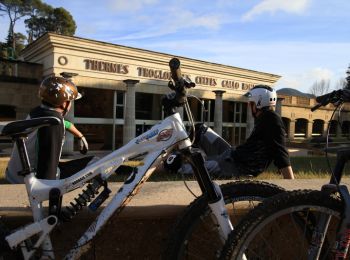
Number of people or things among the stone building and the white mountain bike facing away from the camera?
0

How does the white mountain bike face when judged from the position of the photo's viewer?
facing to the right of the viewer

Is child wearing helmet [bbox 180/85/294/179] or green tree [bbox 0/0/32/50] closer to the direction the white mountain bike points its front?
the child wearing helmet

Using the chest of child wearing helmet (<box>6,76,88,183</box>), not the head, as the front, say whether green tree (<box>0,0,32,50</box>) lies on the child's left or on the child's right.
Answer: on the child's left

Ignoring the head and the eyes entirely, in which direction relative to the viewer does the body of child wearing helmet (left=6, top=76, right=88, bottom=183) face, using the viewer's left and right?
facing away from the viewer and to the right of the viewer

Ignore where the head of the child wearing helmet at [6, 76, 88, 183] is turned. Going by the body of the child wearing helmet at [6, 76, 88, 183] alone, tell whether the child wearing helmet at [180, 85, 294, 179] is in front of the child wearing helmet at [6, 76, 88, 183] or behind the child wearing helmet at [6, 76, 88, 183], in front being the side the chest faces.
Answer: in front

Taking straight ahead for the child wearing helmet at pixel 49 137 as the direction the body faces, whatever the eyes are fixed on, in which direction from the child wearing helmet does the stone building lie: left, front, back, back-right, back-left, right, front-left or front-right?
front-left

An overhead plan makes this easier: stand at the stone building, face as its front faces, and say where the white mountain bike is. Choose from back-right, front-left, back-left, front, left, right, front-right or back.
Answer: front-right

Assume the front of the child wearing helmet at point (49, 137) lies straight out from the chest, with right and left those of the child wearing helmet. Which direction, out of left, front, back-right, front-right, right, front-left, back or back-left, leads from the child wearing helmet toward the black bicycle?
right

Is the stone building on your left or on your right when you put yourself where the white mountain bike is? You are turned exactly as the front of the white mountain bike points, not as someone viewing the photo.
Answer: on your left

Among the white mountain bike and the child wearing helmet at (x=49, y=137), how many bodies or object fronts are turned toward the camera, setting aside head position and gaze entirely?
0

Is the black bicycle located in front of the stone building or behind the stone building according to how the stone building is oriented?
in front
